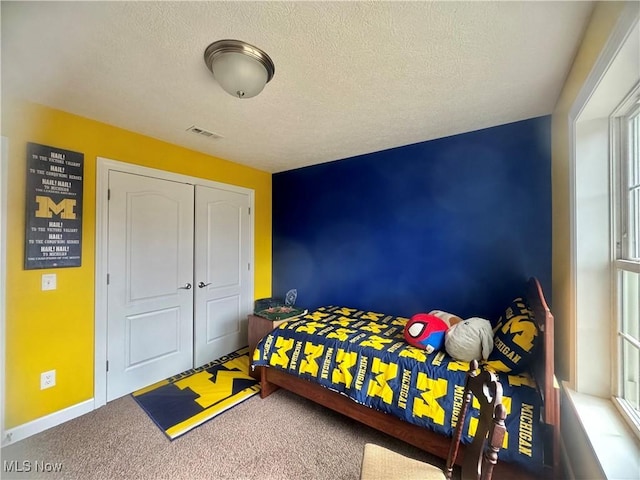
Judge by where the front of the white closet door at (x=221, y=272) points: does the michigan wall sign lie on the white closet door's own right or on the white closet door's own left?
on the white closet door's own right

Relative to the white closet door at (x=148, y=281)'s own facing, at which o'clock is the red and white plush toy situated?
The red and white plush toy is roughly at 12 o'clock from the white closet door.

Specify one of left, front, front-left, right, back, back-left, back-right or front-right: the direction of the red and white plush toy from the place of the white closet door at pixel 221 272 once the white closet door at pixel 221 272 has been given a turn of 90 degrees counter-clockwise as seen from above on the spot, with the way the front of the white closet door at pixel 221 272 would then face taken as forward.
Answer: right

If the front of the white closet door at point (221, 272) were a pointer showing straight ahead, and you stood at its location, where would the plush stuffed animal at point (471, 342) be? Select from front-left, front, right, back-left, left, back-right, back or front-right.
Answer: front

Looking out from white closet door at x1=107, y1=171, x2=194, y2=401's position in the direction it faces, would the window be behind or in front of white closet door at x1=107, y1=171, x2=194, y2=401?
in front

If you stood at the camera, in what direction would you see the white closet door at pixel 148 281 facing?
facing the viewer and to the right of the viewer

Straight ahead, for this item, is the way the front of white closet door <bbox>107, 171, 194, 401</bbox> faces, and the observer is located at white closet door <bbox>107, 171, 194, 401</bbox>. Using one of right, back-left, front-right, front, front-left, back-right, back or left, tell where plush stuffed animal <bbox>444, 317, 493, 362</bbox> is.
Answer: front

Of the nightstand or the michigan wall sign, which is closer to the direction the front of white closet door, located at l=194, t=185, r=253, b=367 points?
the nightstand

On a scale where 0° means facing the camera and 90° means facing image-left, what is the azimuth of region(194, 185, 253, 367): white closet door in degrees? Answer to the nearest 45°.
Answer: approximately 315°

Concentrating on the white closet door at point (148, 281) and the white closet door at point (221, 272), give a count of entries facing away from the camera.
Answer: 0

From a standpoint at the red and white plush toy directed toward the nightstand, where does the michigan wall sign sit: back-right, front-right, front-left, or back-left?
front-left

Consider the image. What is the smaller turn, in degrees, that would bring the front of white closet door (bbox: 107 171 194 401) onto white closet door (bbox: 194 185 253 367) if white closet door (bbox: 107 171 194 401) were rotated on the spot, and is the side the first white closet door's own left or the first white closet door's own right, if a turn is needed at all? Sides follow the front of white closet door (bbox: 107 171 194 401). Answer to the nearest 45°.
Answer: approximately 45° to the first white closet door's own left
